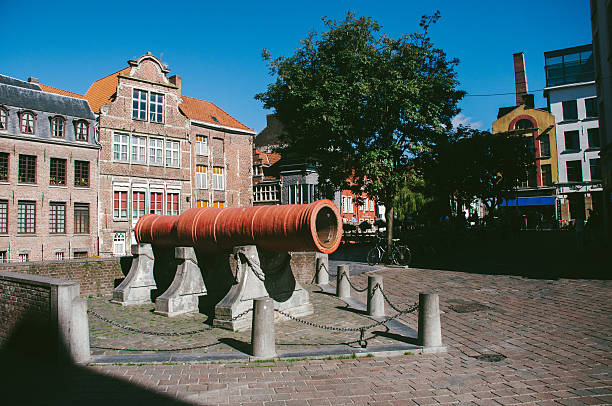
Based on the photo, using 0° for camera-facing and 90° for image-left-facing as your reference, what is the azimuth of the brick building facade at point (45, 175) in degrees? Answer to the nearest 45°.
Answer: approximately 315°

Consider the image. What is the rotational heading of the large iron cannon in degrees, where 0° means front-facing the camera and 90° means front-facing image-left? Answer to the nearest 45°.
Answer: approximately 315°

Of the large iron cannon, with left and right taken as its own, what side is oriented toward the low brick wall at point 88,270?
back

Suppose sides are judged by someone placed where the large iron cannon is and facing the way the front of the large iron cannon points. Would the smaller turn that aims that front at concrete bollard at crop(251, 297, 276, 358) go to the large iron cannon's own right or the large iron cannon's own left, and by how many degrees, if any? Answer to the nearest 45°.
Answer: approximately 45° to the large iron cannon's own right
